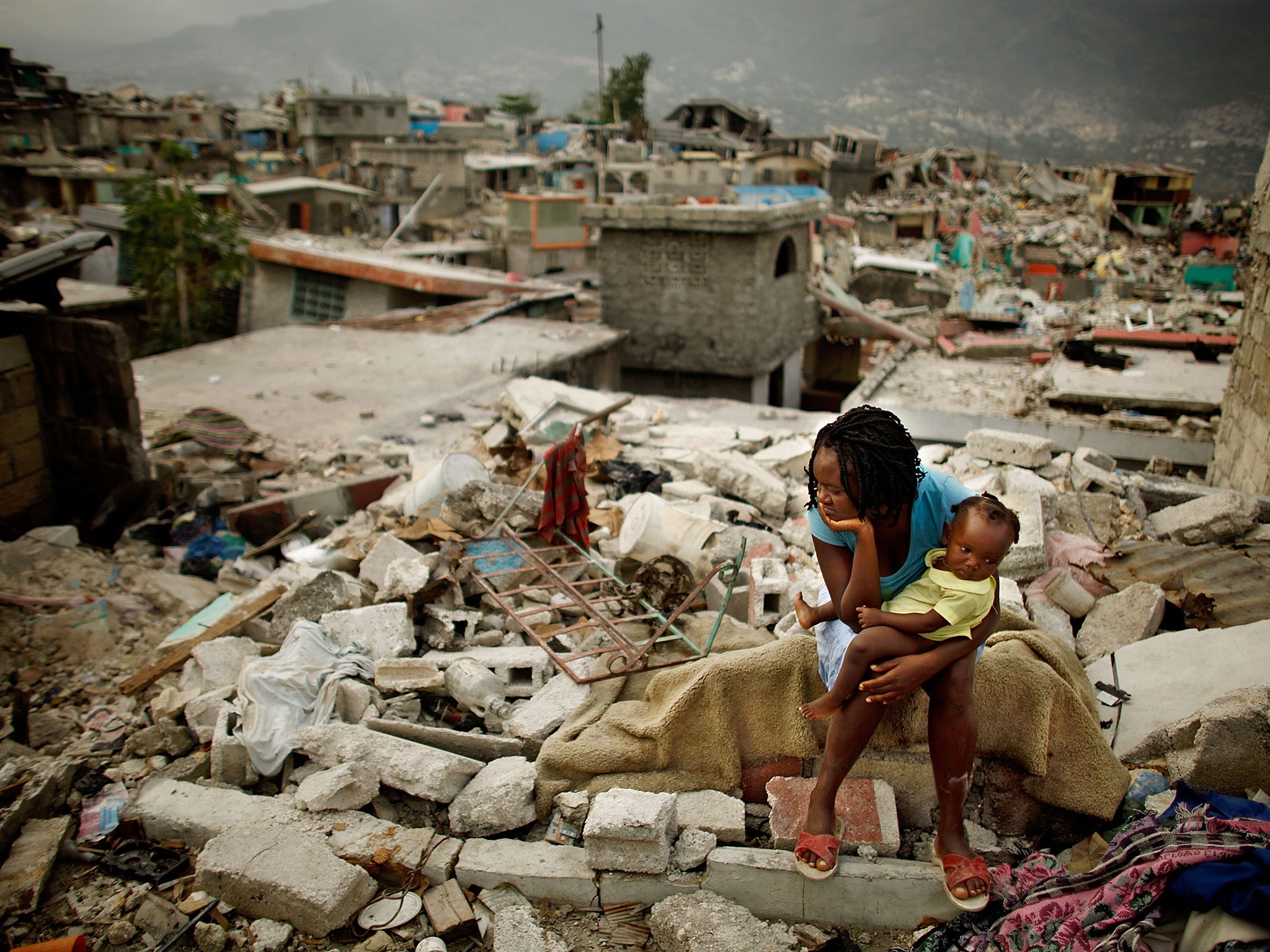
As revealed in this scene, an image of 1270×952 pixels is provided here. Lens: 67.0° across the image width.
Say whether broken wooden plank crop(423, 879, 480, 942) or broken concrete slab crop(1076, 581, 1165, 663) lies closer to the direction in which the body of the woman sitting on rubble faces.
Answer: the broken wooden plank

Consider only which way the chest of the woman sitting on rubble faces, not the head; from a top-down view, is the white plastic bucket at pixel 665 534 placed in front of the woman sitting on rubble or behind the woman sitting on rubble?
behind

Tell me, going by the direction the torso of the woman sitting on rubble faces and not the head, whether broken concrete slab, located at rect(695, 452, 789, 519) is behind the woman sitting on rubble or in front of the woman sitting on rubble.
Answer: behind

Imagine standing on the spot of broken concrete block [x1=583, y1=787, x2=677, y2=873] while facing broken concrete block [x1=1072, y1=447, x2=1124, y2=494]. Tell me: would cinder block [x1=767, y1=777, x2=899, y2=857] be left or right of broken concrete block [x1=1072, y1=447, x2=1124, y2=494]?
right

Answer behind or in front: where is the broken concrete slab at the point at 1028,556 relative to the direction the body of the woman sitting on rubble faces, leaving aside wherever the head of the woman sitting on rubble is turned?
behind

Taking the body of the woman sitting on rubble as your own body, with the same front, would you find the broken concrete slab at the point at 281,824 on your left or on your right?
on your right

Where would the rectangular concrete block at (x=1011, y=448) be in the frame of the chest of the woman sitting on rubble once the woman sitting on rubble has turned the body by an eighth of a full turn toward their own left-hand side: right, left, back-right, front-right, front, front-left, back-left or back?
back-left

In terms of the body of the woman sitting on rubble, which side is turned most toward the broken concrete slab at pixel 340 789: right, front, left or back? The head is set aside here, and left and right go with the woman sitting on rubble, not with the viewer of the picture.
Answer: right

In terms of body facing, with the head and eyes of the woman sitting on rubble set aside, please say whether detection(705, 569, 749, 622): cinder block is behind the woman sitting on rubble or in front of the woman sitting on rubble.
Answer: behind
